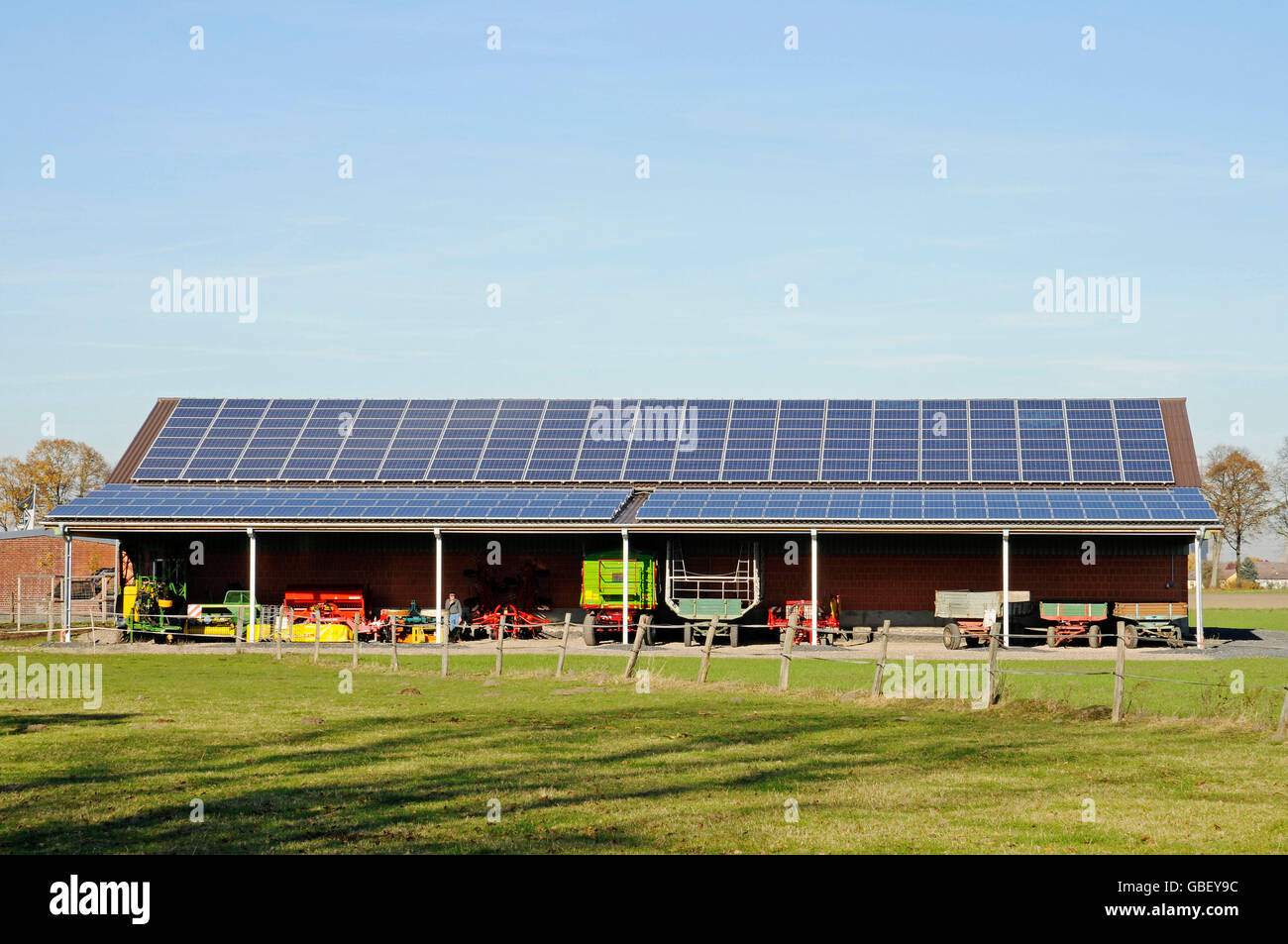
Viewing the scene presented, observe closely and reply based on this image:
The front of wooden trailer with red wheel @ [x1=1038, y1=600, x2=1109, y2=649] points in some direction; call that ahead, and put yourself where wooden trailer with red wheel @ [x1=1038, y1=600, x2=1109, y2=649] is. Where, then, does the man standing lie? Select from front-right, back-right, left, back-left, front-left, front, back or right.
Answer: right

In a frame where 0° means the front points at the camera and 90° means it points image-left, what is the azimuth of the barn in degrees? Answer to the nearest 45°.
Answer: approximately 0°

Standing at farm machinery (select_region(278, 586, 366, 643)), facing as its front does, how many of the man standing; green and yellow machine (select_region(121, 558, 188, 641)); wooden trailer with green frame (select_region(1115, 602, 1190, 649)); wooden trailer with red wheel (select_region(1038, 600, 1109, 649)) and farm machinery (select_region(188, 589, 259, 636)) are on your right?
2

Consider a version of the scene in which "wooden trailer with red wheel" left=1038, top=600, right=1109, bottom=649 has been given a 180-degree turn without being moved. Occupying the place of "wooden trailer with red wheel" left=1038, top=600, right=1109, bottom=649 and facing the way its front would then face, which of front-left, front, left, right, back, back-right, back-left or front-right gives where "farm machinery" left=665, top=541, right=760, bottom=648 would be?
left

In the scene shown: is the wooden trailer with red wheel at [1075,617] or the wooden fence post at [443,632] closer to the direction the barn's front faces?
the wooden fence post

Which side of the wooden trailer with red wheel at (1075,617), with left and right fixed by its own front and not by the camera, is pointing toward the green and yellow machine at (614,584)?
right

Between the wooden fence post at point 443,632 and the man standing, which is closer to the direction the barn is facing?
the wooden fence post

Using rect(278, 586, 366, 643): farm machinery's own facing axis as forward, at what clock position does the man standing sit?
The man standing is roughly at 10 o'clock from the farm machinery.

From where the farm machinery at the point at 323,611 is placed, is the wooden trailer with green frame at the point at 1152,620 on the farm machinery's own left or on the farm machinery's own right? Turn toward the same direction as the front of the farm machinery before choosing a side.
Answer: on the farm machinery's own left

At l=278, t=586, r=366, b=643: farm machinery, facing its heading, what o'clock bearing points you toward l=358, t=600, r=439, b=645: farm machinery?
l=358, t=600, r=439, b=645: farm machinery is roughly at 10 o'clock from l=278, t=586, r=366, b=643: farm machinery.

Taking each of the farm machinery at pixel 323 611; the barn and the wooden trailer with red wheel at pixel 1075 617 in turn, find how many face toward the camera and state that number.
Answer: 3
